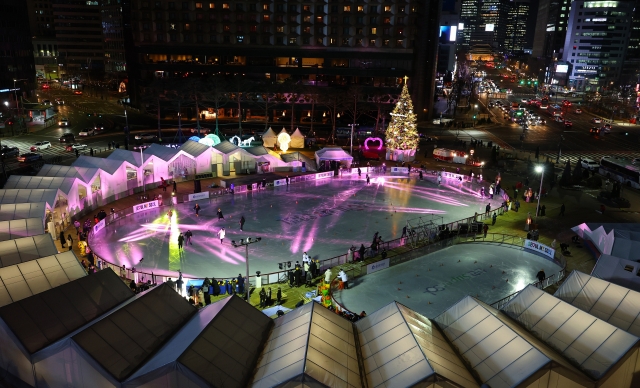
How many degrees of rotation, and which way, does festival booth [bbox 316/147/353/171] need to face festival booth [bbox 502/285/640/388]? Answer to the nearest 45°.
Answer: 0° — it already faces it

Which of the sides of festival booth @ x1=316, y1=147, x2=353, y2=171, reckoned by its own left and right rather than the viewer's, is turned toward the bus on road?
left

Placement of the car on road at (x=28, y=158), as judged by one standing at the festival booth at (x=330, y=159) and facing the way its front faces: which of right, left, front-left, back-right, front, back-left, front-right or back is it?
right

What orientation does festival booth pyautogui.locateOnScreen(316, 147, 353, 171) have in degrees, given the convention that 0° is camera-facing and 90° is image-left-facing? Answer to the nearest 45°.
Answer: approximately 0°

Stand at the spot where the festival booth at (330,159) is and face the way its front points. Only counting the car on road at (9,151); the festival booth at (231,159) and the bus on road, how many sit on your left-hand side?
1

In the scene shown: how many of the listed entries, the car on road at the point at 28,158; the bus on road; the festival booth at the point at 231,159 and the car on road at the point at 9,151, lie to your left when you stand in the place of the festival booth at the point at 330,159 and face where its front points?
1

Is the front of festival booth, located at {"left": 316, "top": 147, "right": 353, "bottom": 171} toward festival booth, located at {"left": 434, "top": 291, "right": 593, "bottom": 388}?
yes

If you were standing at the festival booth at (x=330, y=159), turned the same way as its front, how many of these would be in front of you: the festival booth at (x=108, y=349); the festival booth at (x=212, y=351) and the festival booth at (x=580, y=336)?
3

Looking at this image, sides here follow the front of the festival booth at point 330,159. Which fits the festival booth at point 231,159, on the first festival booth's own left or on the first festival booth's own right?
on the first festival booth's own right

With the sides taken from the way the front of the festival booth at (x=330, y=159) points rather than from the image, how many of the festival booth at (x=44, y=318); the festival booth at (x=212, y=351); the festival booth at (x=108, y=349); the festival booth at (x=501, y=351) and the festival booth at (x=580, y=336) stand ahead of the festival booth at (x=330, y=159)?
5

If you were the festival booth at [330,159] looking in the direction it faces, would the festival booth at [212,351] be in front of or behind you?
in front

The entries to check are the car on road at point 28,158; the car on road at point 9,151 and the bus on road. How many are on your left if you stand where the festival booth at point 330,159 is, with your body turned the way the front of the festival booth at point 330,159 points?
1

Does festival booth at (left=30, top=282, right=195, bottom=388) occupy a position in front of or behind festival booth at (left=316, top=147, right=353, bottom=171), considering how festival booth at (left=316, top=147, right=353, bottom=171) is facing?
in front

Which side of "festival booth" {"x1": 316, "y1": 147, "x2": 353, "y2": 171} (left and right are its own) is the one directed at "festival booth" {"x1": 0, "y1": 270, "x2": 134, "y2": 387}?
front

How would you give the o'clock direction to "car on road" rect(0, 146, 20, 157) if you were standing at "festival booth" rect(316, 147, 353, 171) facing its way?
The car on road is roughly at 3 o'clock from the festival booth.
